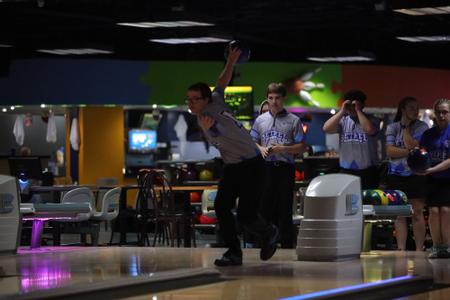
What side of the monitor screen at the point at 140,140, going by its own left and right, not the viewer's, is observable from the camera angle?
front

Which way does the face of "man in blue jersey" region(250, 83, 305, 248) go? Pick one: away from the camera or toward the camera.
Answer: toward the camera

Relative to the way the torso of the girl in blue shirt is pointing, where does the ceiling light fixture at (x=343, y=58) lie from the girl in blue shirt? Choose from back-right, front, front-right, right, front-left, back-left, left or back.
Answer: back-right

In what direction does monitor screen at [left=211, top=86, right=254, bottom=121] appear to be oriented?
toward the camera

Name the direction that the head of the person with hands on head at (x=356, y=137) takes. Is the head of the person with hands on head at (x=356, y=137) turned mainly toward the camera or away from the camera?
toward the camera

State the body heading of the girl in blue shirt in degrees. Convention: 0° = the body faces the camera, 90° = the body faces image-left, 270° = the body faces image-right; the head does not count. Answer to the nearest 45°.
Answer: approximately 45°

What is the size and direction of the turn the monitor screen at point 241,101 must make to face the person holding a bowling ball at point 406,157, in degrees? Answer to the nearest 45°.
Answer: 0° — it already faces them

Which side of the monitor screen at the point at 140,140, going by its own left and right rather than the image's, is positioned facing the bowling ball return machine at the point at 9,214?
front

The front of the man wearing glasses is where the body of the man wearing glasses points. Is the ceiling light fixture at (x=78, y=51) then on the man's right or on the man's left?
on the man's right

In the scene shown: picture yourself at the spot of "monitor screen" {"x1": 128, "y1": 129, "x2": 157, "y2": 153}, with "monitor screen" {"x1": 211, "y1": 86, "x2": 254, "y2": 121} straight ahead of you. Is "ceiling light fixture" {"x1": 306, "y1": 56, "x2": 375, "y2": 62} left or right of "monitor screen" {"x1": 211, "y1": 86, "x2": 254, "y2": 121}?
left

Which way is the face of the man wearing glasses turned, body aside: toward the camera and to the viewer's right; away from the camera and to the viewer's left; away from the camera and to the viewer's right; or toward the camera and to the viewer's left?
toward the camera and to the viewer's left

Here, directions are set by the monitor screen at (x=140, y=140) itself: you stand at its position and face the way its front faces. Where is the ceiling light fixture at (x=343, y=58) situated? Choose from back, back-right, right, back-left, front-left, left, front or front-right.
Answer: left
